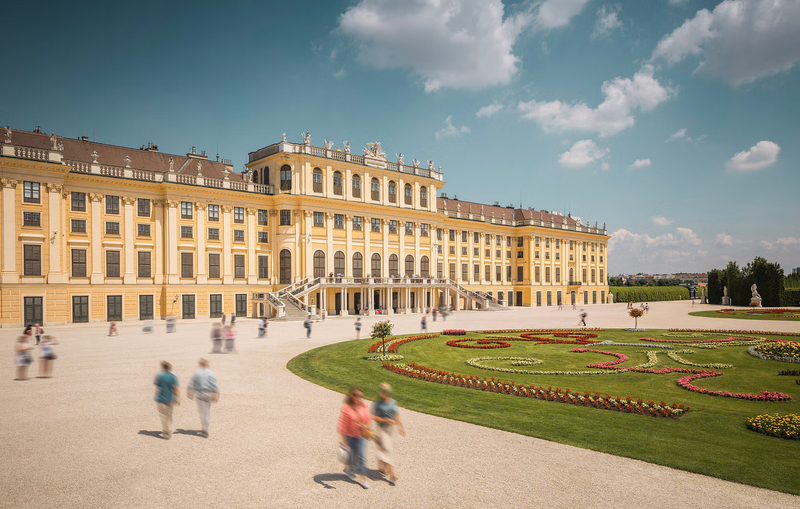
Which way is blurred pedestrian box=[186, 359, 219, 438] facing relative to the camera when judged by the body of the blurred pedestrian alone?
away from the camera
